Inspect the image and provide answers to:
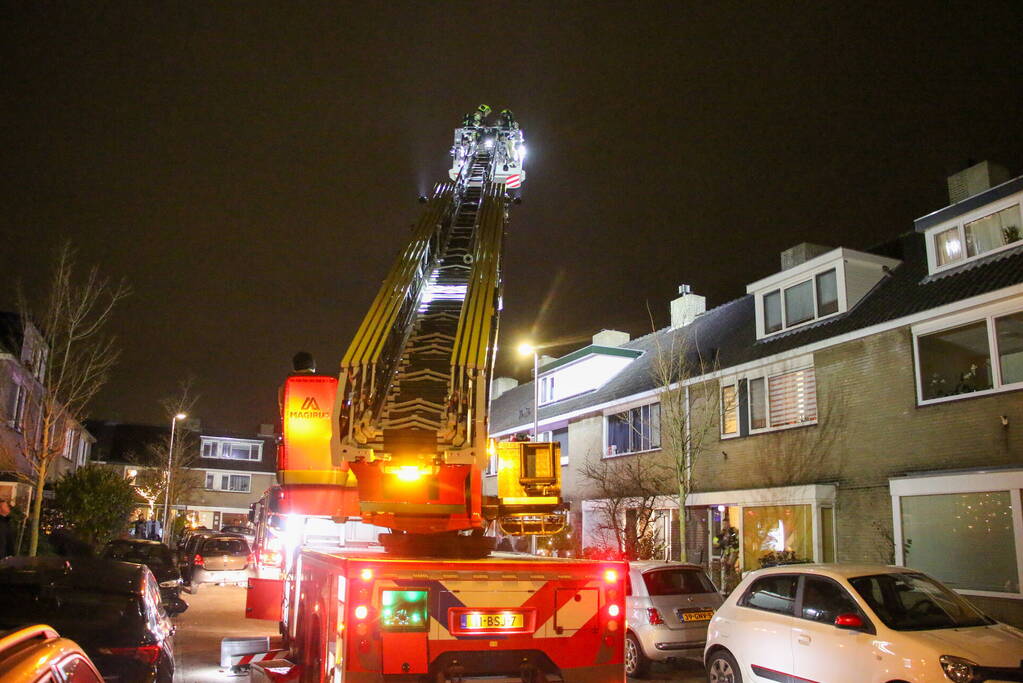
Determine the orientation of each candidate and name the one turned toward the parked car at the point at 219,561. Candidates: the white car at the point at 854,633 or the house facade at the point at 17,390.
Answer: the house facade

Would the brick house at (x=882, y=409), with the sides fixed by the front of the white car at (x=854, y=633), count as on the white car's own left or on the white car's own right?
on the white car's own left

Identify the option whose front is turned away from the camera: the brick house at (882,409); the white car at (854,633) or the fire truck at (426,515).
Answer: the fire truck

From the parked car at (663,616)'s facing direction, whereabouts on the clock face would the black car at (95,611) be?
The black car is roughly at 9 o'clock from the parked car.

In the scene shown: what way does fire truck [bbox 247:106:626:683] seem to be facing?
away from the camera

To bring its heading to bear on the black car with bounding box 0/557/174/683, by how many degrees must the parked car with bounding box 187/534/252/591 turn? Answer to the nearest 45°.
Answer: approximately 180°

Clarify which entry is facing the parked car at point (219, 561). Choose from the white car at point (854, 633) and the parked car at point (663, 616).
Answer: the parked car at point (663, 616)

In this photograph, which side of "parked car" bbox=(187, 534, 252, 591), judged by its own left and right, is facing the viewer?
back

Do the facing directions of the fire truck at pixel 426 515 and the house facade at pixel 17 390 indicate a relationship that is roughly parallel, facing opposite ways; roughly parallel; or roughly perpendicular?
roughly perpendicular

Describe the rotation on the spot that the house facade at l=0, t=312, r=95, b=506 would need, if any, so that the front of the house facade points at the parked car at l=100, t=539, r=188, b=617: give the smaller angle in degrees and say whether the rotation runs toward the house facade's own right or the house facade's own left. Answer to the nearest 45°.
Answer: approximately 45° to the house facade's own right

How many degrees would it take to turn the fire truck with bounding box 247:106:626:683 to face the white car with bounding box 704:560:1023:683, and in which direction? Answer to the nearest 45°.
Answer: approximately 90° to its right

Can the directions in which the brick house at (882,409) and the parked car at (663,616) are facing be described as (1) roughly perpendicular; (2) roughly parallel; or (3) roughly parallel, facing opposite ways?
roughly perpendicular

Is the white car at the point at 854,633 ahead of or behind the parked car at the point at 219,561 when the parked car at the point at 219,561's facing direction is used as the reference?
behind

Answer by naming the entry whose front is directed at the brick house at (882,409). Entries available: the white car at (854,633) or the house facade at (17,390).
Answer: the house facade

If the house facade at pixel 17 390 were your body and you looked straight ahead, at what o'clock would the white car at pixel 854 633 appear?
The white car is roughly at 1 o'clock from the house facade.
